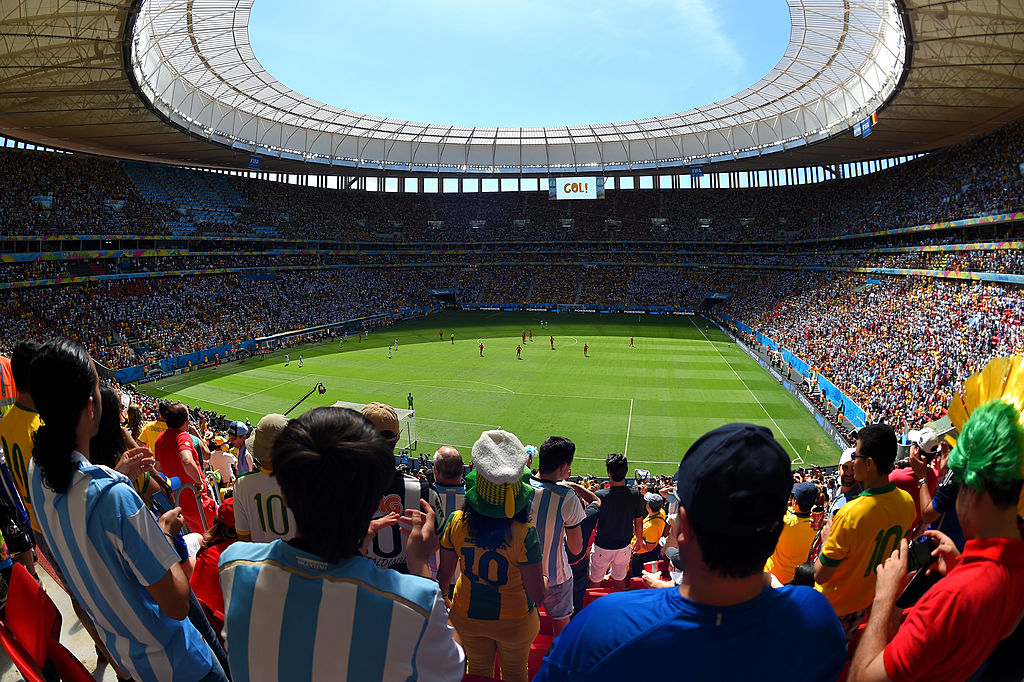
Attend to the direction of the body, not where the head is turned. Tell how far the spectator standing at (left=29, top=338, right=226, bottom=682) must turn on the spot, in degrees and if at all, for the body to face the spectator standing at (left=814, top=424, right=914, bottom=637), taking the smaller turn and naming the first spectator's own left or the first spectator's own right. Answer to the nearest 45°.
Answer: approximately 45° to the first spectator's own right

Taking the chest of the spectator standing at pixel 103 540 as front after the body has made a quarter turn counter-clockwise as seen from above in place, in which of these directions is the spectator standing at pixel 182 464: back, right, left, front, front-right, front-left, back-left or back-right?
front-right

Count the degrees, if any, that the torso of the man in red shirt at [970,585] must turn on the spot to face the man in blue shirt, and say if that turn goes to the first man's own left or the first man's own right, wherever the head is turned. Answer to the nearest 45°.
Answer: approximately 90° to the first man's own left

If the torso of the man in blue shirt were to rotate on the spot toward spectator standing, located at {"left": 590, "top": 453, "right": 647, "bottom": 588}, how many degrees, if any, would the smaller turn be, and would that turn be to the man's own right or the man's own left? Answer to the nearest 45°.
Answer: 0° — they already face them

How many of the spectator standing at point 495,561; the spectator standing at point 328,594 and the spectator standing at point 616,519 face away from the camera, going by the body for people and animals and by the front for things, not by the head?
3

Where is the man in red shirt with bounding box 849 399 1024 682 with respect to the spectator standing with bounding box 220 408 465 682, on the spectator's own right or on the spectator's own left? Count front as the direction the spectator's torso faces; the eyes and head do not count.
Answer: on the spectator's own right

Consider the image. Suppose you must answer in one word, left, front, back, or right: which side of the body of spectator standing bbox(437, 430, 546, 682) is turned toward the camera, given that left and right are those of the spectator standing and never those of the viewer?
back

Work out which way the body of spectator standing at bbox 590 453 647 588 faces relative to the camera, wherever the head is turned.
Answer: away from the camera

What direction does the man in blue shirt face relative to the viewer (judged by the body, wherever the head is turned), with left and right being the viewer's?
facing away from the viewer

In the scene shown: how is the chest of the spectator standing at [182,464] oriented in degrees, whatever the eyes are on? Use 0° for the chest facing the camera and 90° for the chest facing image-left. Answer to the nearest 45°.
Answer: approximately 225°

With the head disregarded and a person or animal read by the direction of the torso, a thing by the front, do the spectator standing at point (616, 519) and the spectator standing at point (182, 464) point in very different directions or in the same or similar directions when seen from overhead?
same or similar directions
